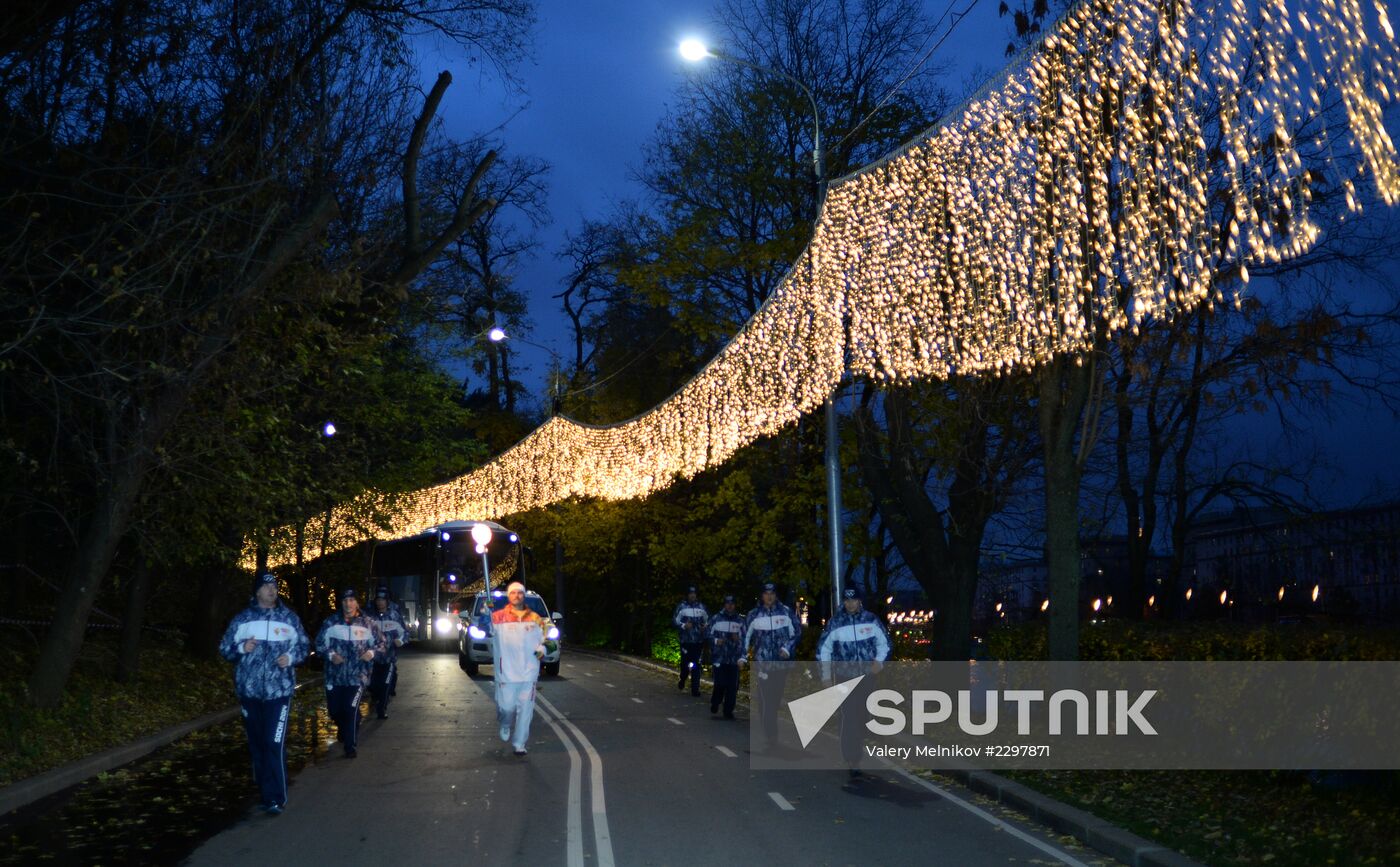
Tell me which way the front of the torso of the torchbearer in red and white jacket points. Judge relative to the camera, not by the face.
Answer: toward the camera

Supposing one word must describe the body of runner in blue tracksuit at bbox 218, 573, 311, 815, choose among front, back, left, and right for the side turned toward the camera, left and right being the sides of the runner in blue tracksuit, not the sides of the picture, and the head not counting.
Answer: front

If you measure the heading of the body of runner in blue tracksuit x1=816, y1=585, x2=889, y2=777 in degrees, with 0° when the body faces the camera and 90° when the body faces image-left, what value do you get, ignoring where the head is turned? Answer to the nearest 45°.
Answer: approximately 0°

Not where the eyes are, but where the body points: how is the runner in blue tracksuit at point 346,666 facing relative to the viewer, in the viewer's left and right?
facing the viewer

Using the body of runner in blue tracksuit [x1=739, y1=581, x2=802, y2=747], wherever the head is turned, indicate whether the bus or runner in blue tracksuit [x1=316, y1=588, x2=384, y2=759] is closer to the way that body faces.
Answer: the runner in blue tracksuit

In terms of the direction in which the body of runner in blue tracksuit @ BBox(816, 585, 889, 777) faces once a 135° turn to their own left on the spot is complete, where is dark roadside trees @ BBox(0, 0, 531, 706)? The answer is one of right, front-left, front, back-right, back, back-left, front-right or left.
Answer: back-left

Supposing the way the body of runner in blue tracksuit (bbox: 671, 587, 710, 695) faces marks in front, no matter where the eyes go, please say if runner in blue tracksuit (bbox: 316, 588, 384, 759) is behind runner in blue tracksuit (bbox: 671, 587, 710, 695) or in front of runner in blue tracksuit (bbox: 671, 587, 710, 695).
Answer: in front

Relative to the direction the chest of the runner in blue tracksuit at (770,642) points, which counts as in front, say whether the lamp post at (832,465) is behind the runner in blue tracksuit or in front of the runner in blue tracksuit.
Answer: behind

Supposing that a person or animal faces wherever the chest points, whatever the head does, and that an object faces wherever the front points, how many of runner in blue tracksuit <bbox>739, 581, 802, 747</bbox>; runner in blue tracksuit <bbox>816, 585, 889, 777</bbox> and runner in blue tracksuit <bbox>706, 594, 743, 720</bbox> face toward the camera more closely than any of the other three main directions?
3

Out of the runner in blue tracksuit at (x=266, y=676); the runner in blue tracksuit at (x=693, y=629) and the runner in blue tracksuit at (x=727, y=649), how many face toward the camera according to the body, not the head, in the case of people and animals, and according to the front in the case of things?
3

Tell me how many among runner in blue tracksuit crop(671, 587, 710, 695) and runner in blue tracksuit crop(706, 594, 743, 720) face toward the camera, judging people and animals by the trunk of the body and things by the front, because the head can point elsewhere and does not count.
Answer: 2
